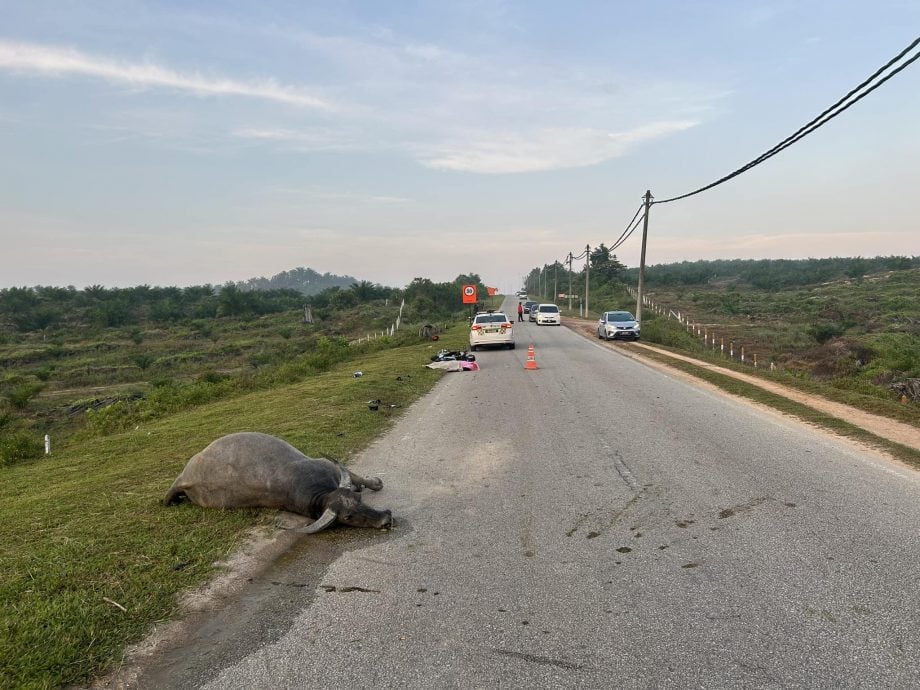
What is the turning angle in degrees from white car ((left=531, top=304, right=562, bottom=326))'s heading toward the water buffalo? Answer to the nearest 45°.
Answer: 0° — it already faces it

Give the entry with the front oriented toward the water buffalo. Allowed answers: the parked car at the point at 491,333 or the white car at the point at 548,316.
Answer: the white car

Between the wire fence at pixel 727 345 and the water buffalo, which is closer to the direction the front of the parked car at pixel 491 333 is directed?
the wire fence

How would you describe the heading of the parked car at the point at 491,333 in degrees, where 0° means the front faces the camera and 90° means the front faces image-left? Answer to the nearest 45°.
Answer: approximately 180°

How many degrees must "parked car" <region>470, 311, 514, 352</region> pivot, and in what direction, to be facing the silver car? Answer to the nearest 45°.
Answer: approximately 45° to its right

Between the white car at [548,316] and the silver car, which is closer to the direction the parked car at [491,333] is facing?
the white car

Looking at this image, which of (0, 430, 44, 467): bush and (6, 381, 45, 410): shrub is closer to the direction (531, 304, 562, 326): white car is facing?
the bush

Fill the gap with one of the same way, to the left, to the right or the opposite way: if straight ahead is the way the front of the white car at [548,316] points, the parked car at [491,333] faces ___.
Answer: the opposite way

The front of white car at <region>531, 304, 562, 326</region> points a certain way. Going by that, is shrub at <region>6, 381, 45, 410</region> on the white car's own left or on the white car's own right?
on the white car's own right

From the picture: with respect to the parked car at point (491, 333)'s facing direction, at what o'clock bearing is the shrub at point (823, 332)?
The shrub is roughly at 2 o'clock from the parked car.

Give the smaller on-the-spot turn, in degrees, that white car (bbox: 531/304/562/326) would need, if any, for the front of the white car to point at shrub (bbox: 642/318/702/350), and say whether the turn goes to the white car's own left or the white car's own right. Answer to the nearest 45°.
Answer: approximately 45° to the white car's own left

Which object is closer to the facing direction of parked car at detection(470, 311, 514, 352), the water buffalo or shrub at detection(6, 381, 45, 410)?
the shrub
